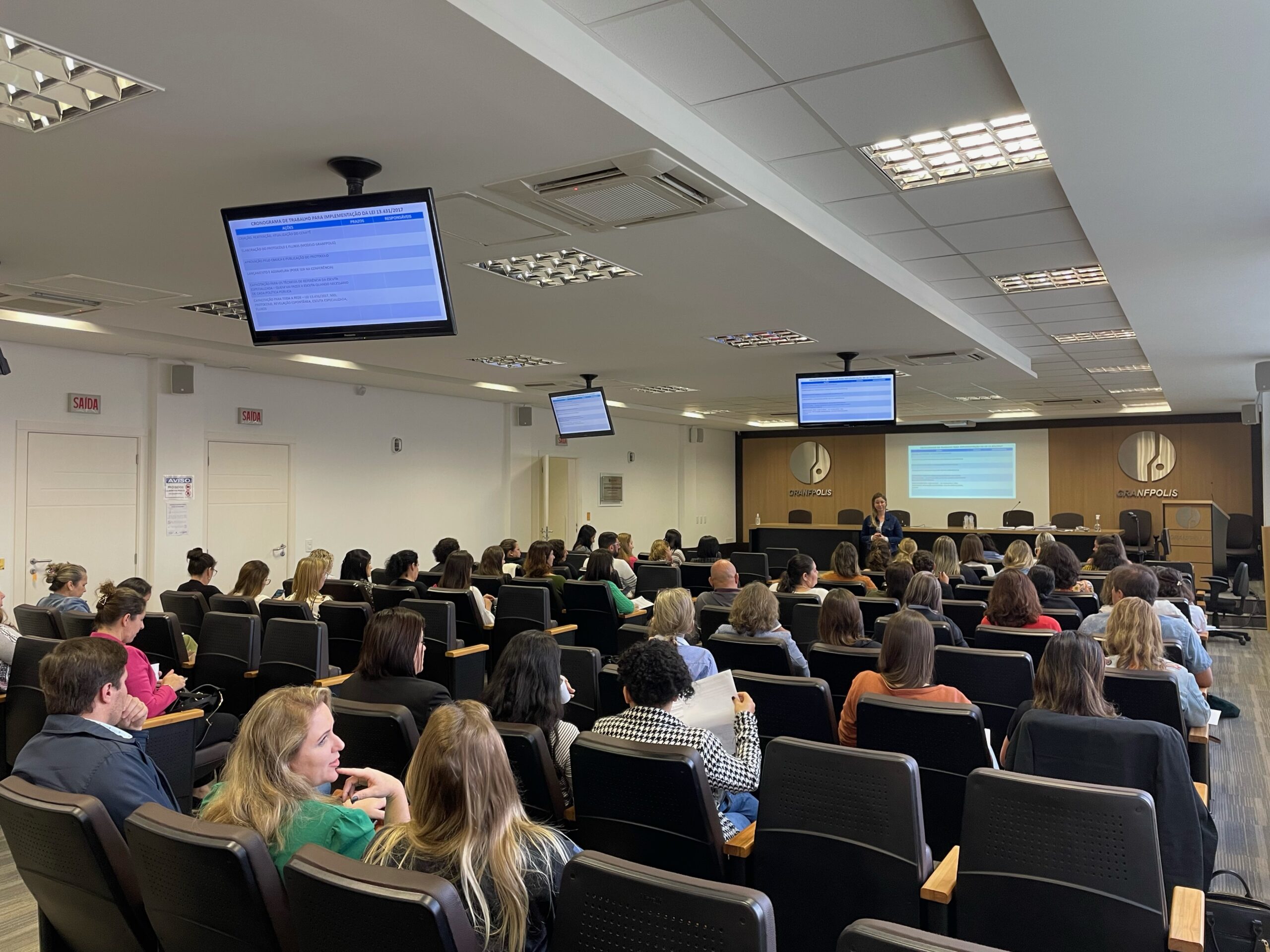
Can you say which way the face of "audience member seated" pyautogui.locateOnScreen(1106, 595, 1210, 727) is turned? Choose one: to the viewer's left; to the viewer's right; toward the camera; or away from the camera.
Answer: away from the camera

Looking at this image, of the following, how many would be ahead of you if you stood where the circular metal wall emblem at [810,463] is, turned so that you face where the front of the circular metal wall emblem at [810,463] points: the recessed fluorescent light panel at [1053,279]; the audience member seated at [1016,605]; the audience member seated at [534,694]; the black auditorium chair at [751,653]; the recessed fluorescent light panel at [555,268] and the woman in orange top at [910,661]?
6

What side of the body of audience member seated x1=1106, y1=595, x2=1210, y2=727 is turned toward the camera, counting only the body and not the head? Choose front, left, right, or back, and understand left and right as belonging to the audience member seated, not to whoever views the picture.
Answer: back

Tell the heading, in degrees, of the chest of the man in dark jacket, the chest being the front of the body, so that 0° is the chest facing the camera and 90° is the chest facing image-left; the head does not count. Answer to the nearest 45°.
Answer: approximately 225°

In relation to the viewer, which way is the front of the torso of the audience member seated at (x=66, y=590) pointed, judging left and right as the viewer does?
facing away from the viewer and to the right of the viewer

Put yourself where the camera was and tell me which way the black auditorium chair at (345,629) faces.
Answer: facing away from the viewer and to the right of the viewer

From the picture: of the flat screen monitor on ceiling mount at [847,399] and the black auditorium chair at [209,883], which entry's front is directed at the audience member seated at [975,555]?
the black auditorium chair

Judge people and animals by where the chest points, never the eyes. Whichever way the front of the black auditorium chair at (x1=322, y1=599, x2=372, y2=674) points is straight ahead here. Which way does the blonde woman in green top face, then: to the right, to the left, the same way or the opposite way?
the same way

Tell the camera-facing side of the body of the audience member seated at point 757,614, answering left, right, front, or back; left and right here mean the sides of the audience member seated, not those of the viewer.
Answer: back

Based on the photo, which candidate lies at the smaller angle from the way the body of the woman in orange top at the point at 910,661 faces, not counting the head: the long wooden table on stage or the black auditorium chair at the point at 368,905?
the long wooden table on stage

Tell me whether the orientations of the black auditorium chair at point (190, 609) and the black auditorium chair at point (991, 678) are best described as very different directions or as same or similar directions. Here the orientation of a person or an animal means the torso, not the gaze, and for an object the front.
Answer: same or similar directions

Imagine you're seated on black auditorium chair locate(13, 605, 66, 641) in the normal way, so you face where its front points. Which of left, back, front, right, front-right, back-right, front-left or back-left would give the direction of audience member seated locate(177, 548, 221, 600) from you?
front

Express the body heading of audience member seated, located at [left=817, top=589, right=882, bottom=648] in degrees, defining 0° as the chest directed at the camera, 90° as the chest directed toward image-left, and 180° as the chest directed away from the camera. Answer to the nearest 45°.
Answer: approximately 180°

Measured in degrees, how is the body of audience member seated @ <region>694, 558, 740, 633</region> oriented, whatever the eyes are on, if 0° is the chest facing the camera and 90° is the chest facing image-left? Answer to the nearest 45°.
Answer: approximately 180°

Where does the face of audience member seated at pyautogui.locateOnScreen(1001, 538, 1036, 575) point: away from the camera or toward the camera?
away from the camera

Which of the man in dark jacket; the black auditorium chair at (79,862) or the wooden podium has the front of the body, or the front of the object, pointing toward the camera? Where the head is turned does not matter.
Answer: the wooden podium

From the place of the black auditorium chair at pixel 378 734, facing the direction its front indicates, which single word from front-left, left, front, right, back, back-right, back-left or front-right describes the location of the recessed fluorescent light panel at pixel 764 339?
front

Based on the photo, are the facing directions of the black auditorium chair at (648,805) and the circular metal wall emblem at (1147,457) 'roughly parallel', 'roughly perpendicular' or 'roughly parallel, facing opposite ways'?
roughly parallel, facing opposite ways

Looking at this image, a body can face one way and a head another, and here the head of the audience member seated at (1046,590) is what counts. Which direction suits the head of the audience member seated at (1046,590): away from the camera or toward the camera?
away from the camera

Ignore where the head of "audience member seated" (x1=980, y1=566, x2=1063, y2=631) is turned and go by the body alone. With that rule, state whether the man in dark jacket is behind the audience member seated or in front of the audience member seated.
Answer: behind
